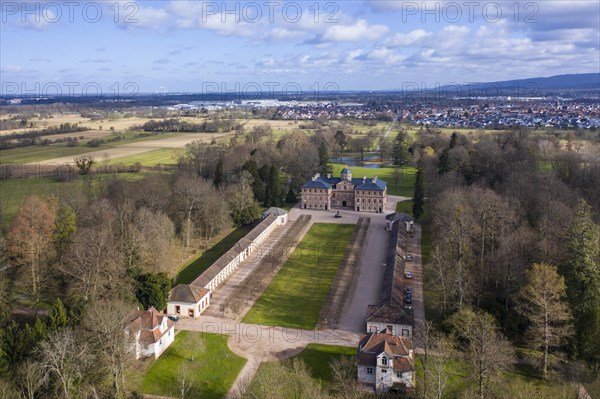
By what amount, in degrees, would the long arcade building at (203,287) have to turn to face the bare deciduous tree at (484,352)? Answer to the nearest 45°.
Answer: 0° — it already faces it

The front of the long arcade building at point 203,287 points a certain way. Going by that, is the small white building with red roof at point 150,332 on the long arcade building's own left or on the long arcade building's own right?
on the long arcade building's own right

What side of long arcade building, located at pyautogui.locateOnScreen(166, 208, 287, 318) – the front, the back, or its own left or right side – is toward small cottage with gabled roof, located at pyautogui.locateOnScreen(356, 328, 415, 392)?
front

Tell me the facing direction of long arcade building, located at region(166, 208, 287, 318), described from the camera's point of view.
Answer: facing the viewer and to the right of the viewer

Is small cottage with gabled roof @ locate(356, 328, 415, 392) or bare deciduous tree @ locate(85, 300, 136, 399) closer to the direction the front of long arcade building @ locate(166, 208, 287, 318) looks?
the small cottage with gabled roof
